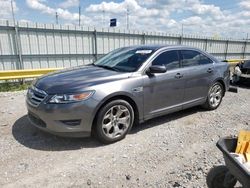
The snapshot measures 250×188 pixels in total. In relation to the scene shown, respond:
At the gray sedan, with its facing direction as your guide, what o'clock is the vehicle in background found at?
The vehicle in background is roughly at 6 o'clock from the gray sedan.

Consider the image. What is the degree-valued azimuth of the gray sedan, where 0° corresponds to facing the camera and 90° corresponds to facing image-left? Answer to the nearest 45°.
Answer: approximately 45°
